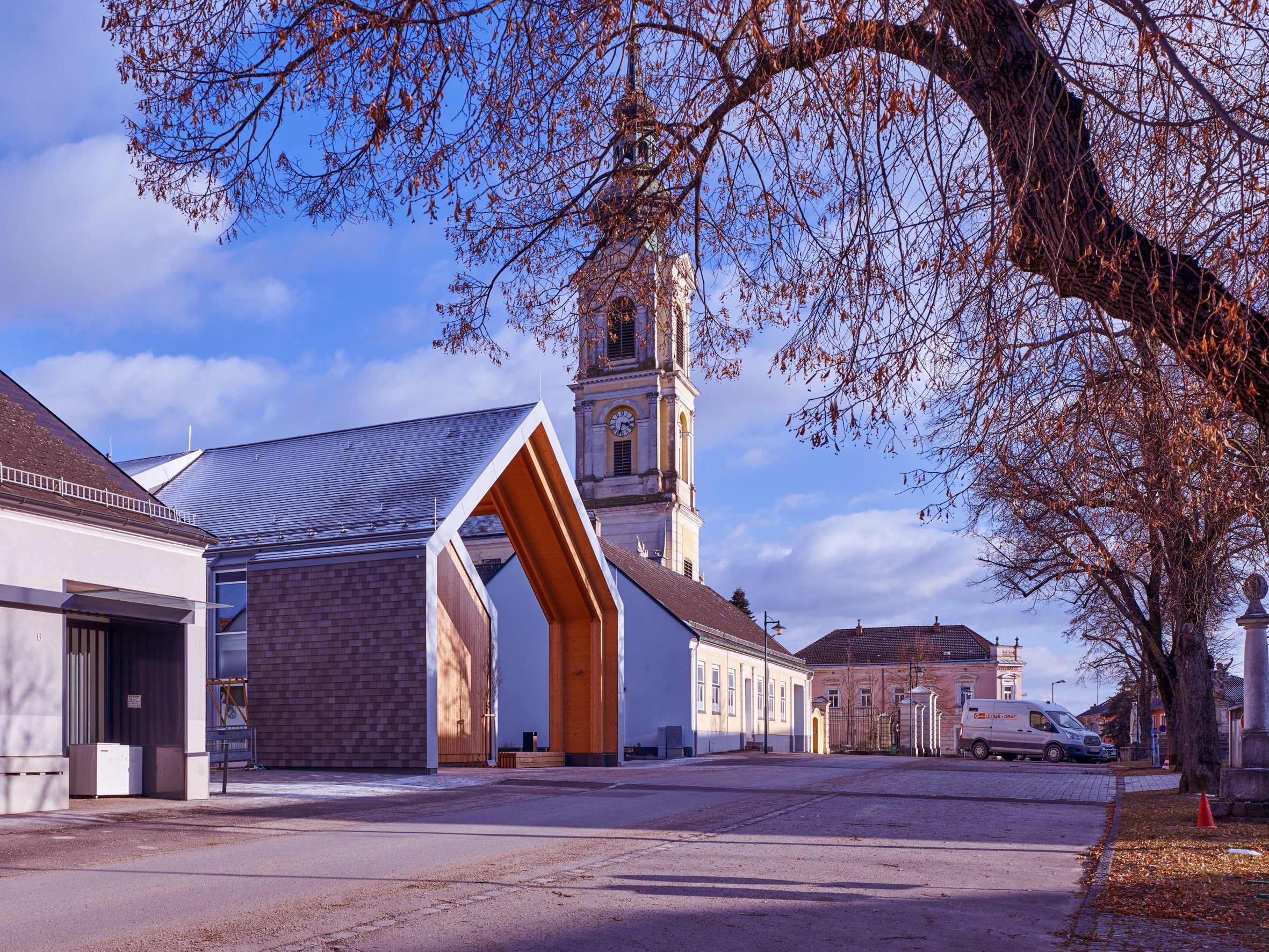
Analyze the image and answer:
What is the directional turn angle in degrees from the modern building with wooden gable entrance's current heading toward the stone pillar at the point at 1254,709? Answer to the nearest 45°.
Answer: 0° — it already faces it

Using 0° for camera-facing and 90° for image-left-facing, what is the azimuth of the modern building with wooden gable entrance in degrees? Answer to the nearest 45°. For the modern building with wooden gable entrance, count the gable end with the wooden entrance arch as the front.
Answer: approximately 315°
